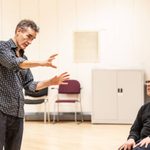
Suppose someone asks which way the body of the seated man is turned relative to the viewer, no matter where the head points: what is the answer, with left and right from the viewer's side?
facing the viewer and to the left of the viewer

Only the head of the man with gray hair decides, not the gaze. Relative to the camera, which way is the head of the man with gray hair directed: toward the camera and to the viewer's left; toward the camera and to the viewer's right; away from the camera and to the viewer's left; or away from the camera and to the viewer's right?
toward the camera and to the viewer's right

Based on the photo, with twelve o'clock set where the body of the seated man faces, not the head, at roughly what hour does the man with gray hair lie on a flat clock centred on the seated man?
The man with gray hair is roughly at 12 o'clock from the seated man.

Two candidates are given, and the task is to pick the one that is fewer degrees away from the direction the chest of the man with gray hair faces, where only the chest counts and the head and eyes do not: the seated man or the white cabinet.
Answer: the seated man

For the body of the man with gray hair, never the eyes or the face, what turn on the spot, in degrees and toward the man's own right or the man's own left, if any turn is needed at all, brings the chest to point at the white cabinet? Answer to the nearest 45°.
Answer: approximately 135° to the man's own left

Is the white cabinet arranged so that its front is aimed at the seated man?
yes

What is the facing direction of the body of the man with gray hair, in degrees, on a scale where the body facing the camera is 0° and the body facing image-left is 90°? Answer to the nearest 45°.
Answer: approximately 315°

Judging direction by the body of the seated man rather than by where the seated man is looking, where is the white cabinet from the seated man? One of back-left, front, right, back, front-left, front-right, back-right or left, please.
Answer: back-right

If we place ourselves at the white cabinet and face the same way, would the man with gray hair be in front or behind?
in front

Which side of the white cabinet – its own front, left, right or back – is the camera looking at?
front
